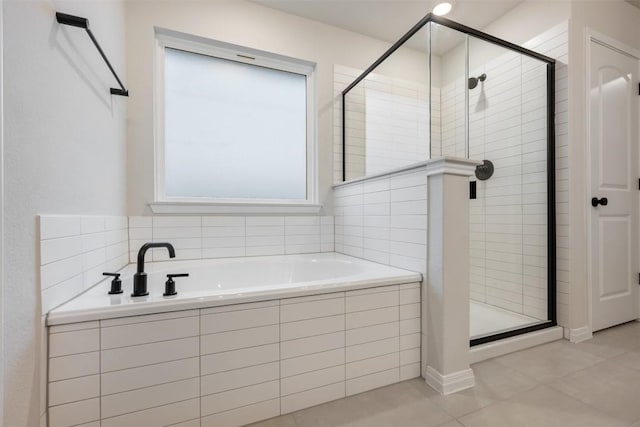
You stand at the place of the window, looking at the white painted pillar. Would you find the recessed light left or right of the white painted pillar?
left

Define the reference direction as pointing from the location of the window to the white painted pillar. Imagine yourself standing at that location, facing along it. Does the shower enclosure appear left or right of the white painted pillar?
left

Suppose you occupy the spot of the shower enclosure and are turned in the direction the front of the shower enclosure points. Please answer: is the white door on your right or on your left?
on your left

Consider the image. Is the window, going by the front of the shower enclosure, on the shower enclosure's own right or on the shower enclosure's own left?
on the shower enclosure's own right

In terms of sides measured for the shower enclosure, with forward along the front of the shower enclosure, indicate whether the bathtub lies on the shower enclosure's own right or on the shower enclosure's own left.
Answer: on the shower enclosure's own right

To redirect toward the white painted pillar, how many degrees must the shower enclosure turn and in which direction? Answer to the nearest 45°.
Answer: approximately 45° to its right

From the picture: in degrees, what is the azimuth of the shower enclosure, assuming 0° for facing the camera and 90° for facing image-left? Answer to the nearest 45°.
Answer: approximately 315°

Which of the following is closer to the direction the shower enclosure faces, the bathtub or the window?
the bathtub
